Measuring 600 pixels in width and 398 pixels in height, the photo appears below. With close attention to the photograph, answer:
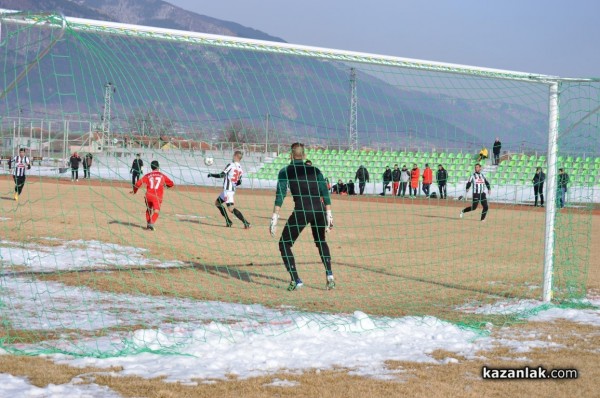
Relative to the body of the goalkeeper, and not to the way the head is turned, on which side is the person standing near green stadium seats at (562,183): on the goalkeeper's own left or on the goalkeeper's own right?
on the goalkeeper's own right

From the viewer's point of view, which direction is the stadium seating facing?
toward the camera

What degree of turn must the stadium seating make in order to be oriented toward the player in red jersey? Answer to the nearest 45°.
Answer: approximately 45° to its right

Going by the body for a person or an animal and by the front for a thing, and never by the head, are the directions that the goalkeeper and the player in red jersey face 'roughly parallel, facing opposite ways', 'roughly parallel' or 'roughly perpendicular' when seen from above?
roughly parallel

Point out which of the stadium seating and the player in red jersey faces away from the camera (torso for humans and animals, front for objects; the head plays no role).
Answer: the player in red jersey

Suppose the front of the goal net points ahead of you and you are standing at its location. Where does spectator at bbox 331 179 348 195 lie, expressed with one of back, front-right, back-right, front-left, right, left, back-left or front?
front-right

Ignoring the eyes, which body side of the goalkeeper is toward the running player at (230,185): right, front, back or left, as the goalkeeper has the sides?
front

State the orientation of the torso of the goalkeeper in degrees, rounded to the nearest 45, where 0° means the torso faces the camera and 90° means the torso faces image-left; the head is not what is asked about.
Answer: approximately 180°

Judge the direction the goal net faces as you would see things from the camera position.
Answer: facing away from the viewer and to the left of the viewer

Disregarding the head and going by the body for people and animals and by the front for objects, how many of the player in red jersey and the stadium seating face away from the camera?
1

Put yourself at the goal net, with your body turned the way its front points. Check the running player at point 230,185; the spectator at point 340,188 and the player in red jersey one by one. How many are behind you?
0

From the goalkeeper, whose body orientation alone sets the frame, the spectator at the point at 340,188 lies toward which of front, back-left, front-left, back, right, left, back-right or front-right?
front

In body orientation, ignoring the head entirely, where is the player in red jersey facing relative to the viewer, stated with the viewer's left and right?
facing away from the viewer

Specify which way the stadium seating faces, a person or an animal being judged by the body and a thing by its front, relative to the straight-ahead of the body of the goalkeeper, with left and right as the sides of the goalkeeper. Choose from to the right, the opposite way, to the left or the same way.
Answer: the opposite way
